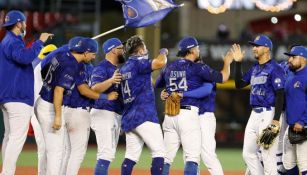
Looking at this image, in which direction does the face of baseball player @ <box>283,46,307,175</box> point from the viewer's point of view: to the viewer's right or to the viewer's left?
to the viewer's left

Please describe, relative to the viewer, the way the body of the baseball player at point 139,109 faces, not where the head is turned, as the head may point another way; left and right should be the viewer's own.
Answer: facing away from the viewer and to the right of the viewer

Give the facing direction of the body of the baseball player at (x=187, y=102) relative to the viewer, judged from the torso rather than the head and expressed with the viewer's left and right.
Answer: facing away from the viewer and to the right of the viewer

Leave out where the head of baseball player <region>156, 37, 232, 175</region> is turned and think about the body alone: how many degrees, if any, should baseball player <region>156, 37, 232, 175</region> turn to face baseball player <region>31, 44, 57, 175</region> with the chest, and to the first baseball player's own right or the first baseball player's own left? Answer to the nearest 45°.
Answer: approximately 135° to the first baseball player's own left

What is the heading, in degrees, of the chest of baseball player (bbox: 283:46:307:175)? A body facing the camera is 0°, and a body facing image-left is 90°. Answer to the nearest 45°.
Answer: approximately 45°
